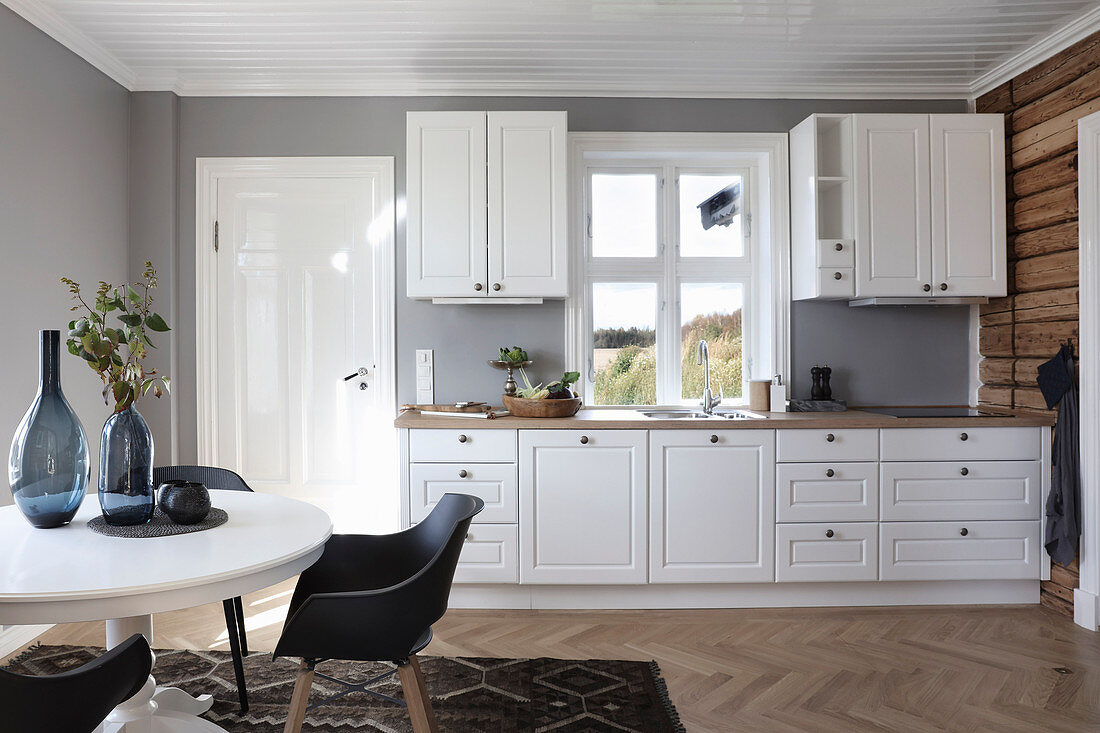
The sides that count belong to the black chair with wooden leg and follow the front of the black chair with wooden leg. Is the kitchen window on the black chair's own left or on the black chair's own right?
on the black chair's own right

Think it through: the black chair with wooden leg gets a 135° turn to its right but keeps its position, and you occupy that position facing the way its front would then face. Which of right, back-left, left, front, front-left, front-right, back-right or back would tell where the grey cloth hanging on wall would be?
front-right

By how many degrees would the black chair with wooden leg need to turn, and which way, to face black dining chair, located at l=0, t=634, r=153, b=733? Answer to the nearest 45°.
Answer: approximately 45° to its left

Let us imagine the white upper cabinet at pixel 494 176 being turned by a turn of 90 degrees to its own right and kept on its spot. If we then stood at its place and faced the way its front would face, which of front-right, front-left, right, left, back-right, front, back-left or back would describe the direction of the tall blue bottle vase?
front-left

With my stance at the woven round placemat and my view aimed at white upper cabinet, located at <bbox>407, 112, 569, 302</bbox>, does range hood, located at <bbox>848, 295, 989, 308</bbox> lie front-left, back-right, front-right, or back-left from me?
front-right

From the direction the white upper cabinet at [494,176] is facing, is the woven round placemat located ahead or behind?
ahead

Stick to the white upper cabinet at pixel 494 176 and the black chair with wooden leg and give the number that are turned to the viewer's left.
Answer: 1

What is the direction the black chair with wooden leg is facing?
to the viewer's left

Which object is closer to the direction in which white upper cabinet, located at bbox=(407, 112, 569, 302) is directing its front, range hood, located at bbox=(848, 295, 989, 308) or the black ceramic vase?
the black ceramic vase

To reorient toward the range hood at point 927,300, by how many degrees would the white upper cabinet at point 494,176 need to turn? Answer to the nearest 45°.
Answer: approximately 90° to its left

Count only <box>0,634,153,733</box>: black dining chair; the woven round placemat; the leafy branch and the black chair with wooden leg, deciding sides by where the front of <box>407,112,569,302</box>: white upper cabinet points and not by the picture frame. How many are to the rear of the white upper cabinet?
0

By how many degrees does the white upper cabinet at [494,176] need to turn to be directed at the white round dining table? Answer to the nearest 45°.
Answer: approximately 45° to its right

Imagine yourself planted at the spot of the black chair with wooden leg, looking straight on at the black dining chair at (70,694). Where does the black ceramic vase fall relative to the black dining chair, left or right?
right

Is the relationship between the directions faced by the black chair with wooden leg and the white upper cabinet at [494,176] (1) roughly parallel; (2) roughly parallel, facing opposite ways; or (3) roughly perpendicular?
roughly perpendicular

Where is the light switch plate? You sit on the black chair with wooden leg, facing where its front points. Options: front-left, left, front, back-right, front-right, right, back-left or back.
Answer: right

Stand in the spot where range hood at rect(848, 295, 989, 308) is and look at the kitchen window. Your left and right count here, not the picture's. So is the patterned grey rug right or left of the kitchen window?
left

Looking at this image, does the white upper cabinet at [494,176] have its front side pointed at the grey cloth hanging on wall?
no

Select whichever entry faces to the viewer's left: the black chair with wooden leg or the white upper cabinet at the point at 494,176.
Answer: the black chair with wooden leg

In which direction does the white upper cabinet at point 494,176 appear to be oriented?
toward the camera

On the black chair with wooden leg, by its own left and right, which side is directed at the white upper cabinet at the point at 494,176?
right

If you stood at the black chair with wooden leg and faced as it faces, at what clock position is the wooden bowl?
The wooden bowl is roughly at 4 o'clock from the black chair with wooden leg.

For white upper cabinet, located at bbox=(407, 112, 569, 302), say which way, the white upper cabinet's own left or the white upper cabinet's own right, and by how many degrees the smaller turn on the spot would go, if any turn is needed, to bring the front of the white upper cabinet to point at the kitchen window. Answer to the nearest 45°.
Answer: approximately 90° to the white upper cabinet's own left
